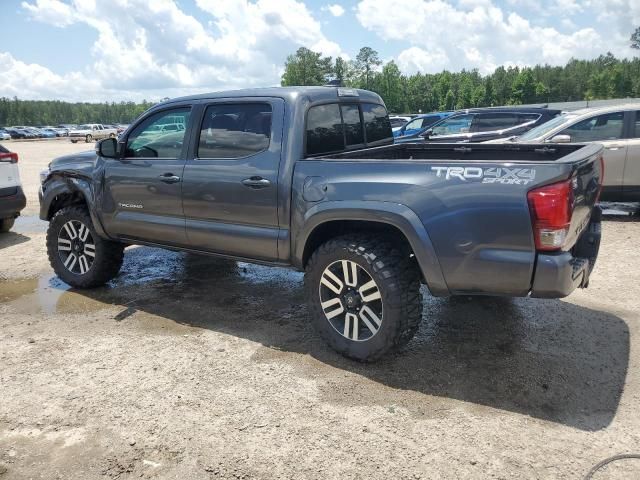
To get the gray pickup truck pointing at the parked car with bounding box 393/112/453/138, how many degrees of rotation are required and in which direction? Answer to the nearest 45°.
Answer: approximately 45° to its right

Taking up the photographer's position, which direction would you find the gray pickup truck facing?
facing away from the viewer and to the left of the viewer

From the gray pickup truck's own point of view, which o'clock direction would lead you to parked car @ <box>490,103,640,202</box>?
The parked car is roughly at 3 o'clock from the gray pickup truck.

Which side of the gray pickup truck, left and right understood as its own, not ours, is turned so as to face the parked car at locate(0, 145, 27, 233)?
front

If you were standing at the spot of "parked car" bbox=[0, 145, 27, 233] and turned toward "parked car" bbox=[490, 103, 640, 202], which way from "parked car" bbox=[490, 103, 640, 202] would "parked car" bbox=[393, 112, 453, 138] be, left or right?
left
